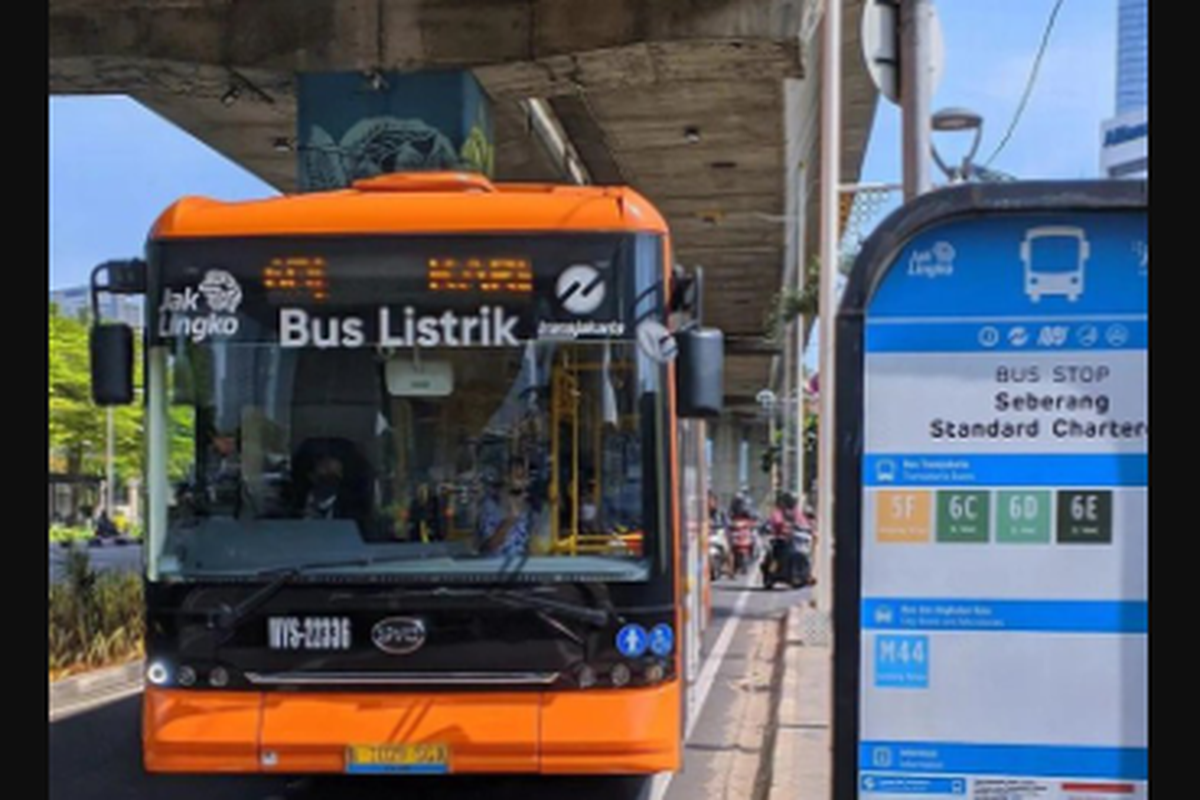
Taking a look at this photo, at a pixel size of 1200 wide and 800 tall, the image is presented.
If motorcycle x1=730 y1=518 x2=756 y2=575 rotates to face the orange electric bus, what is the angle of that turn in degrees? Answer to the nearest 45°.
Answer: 0° — it already faces it

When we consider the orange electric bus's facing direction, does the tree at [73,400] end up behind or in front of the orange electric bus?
behind

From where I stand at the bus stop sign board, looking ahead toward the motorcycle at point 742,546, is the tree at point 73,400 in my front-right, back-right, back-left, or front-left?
front-left

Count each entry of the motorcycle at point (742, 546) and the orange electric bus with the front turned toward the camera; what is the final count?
2

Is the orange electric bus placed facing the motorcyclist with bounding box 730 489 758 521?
no

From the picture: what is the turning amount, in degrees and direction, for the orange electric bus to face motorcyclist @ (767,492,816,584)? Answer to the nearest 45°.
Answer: approximately 135° to its left

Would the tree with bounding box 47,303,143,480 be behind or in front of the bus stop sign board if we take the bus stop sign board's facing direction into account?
behind

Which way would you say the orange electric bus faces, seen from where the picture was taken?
facing the viewer

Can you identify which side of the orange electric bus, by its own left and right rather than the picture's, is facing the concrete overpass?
back

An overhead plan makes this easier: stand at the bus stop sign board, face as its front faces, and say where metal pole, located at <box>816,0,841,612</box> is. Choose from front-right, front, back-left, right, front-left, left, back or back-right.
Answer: back

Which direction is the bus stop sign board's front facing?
toward the camera

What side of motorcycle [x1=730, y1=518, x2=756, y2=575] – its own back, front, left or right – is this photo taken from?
front

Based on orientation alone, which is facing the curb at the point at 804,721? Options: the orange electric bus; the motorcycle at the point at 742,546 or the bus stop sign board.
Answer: the motorcycle

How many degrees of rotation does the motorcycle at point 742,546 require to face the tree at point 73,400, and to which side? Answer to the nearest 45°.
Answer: approximately 135° to its right

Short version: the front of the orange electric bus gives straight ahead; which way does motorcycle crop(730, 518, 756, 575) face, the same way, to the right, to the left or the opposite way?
the same way

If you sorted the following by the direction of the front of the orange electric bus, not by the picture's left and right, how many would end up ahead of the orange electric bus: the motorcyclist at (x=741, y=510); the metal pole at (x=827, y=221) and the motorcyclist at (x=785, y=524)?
0

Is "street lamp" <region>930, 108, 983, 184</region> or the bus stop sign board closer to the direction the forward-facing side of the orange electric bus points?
the bus stop sign board
